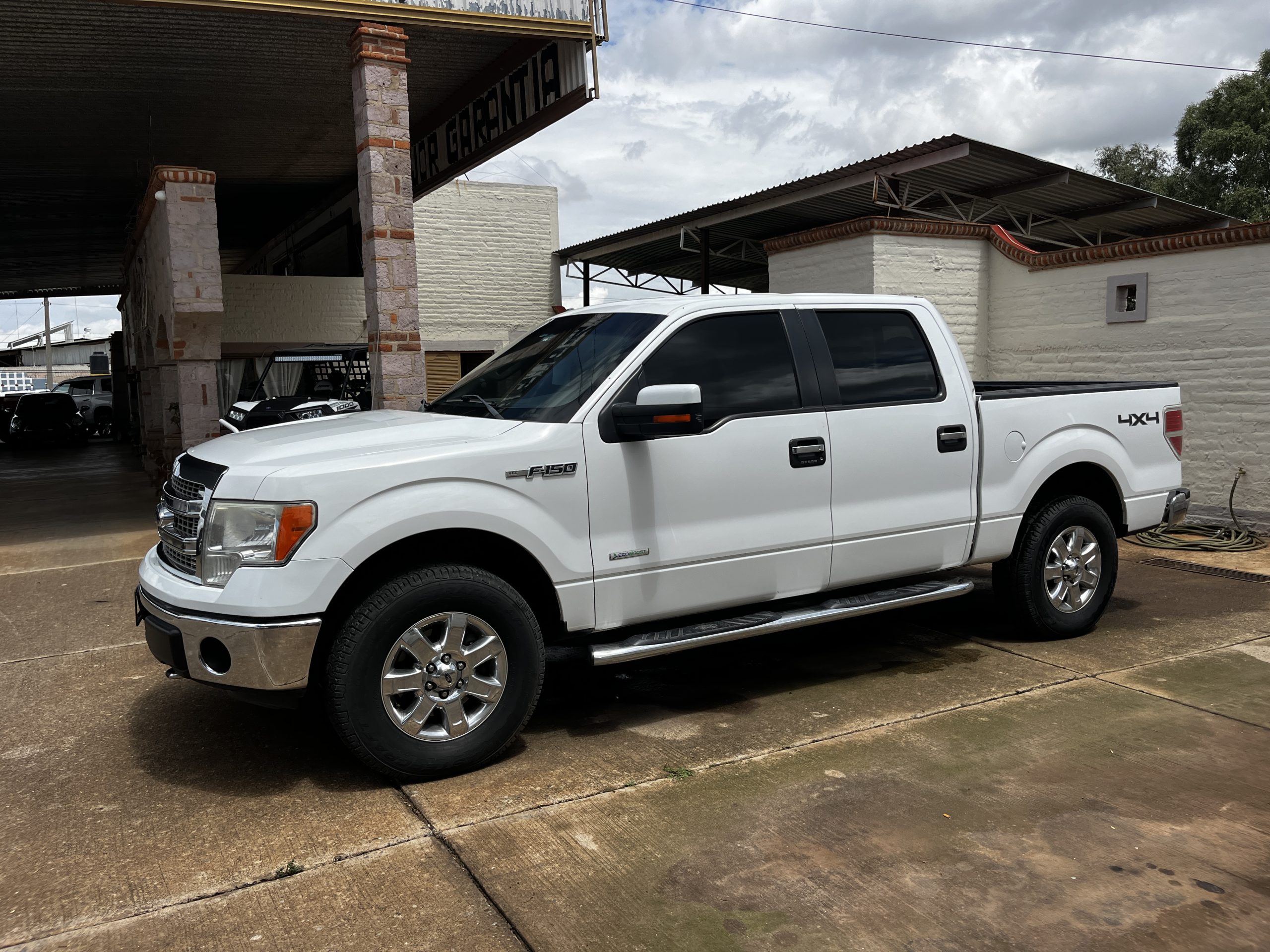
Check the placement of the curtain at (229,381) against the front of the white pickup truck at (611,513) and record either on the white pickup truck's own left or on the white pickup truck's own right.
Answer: on the white pickup truck's own right

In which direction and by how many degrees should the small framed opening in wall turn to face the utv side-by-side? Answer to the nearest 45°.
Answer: approximately 45° to its right

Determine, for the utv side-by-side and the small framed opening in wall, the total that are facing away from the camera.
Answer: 0

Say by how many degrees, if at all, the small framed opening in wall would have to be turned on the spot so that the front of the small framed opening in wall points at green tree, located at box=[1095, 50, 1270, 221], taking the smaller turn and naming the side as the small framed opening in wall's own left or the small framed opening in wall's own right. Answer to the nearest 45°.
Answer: approximately 135° to the small framed opening in wall's own right

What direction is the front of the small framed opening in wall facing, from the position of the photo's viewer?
facing the viewer and to the left of the viewer

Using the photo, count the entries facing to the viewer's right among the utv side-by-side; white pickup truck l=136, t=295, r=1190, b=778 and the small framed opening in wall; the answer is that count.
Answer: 0

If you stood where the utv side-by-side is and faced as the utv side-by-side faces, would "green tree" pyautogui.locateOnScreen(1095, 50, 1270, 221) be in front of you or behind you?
behind

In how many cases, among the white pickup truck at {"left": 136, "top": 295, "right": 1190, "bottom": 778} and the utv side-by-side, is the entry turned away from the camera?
0

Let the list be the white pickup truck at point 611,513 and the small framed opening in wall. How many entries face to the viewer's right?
0

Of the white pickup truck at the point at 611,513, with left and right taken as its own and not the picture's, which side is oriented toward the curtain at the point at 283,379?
right

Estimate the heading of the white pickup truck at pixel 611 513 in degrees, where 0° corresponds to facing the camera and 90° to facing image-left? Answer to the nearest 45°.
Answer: approximately 45°

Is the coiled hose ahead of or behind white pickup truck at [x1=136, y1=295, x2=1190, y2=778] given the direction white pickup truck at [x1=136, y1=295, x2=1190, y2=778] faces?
behind

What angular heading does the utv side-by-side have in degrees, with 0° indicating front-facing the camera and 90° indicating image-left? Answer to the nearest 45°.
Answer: approximately 45°
